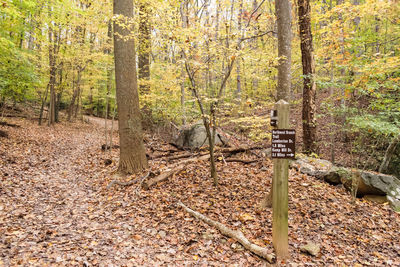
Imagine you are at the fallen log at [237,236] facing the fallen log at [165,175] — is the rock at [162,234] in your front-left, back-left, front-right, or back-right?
front-left

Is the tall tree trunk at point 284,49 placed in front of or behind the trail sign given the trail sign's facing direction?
behind

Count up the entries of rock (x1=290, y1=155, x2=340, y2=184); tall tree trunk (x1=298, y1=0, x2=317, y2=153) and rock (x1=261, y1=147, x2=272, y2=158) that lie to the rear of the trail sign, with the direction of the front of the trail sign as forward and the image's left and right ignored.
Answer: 3

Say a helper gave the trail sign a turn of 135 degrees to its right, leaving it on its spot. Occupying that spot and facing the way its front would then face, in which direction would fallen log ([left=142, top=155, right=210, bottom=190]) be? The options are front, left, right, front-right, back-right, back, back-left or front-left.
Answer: front

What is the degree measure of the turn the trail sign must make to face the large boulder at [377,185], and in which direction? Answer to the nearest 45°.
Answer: approximately 135° to its left

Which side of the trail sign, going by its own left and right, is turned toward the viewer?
front

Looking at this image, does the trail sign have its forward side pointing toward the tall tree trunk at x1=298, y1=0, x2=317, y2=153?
no

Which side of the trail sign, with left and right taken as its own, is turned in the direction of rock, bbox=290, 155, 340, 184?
back
